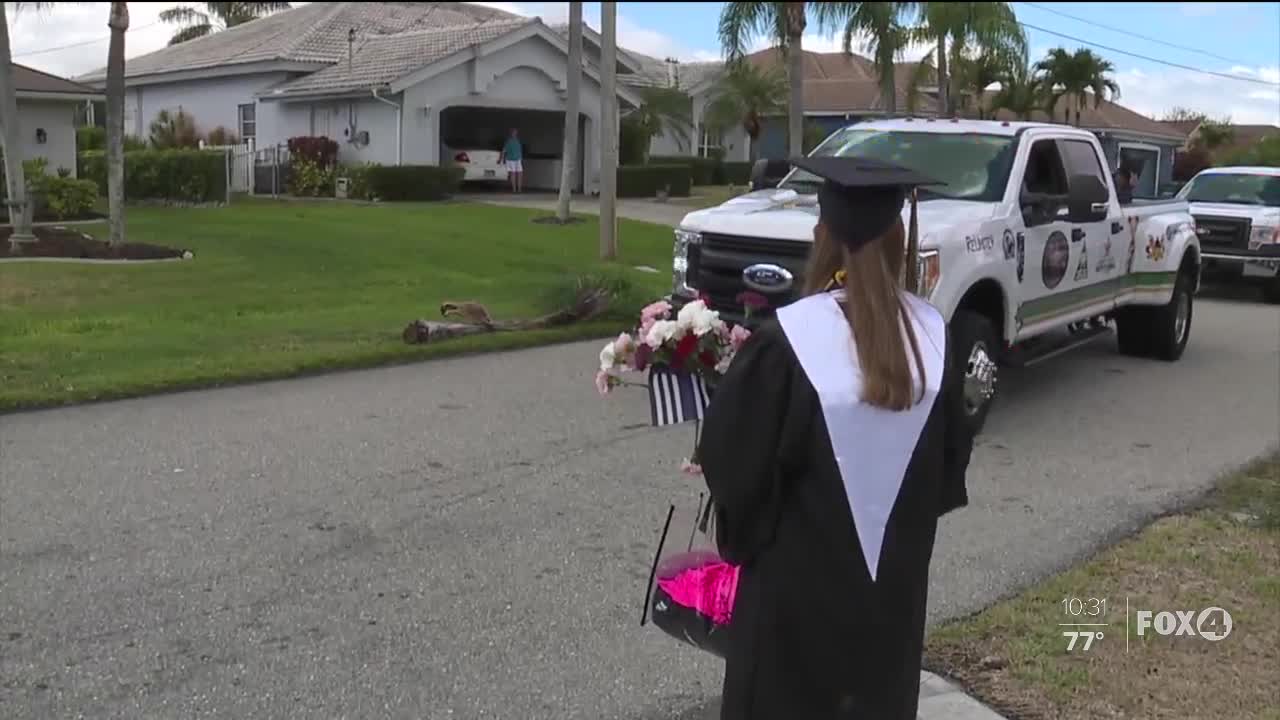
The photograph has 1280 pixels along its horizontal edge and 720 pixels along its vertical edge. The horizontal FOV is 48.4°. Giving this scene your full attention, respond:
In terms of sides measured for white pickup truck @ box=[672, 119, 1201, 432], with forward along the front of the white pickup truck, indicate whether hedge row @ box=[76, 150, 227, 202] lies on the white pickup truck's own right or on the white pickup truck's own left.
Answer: on the white pickup truck's own right

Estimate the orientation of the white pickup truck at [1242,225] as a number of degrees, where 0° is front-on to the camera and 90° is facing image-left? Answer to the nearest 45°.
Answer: approximately 45°

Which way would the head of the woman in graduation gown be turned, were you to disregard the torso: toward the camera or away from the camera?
away from the camera

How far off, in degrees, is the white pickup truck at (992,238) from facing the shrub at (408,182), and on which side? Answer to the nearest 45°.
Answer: approximately 90° to its right

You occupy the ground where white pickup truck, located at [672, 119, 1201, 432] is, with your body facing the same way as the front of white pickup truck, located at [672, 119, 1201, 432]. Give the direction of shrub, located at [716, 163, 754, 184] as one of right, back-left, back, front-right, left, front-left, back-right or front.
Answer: back-right

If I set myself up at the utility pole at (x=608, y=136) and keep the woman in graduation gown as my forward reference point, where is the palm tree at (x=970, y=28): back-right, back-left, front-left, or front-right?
back-left

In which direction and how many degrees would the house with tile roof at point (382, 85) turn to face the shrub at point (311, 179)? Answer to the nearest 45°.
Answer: approximately 90° to its right
